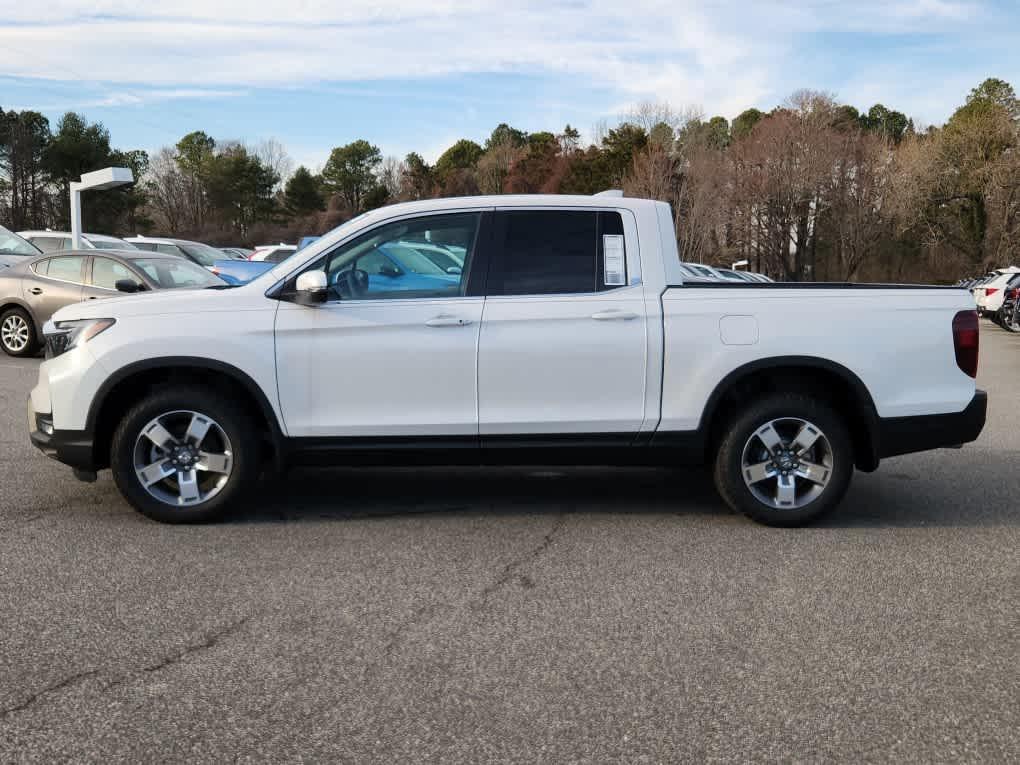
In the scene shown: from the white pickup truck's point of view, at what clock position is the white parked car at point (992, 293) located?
The white parked car is roughly at 4 o'clock from the white pickup truck.

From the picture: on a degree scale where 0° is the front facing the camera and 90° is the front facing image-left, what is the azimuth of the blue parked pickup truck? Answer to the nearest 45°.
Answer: approximately 315°

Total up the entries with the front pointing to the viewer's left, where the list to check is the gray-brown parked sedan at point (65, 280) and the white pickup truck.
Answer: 1

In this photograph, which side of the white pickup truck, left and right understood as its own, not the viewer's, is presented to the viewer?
left

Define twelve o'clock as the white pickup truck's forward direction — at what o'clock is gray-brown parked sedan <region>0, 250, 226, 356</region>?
The gray-brown parked sedan is roughly at 2 o'clock from the white pickup truck.

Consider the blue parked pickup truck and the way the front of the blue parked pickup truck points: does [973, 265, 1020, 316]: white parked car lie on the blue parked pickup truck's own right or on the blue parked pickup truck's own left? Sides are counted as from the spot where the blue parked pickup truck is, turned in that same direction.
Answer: on the blue parked pickup truck's own left
